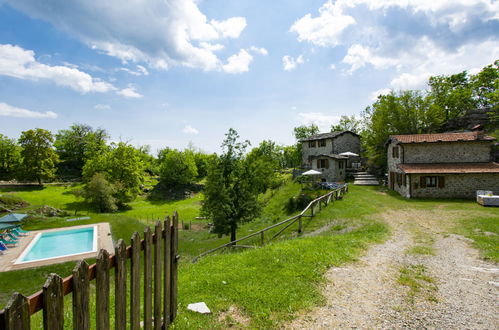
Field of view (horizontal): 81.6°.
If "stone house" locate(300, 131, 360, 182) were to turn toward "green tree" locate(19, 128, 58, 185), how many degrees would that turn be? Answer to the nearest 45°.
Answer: approximately 45° to its right

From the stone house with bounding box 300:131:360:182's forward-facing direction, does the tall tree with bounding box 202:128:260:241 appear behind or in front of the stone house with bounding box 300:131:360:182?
in front

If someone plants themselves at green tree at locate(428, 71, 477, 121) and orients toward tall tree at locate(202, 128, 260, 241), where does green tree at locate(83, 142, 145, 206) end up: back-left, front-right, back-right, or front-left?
front-right

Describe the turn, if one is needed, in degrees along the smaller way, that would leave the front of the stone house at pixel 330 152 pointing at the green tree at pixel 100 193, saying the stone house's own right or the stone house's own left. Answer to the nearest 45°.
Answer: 0° — it already faces it

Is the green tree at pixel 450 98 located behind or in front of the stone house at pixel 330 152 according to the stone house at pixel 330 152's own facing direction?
behind

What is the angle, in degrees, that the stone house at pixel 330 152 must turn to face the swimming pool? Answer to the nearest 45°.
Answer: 0° — it already faces it

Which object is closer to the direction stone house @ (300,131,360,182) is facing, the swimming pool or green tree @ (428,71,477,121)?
the swimming pool

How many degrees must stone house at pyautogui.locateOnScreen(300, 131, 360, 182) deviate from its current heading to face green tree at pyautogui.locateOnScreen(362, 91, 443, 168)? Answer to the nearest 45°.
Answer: approximately 135° to its left

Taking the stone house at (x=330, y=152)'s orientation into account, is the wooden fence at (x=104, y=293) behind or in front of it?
in front

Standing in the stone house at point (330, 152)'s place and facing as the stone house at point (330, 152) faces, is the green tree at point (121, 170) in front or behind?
in front
